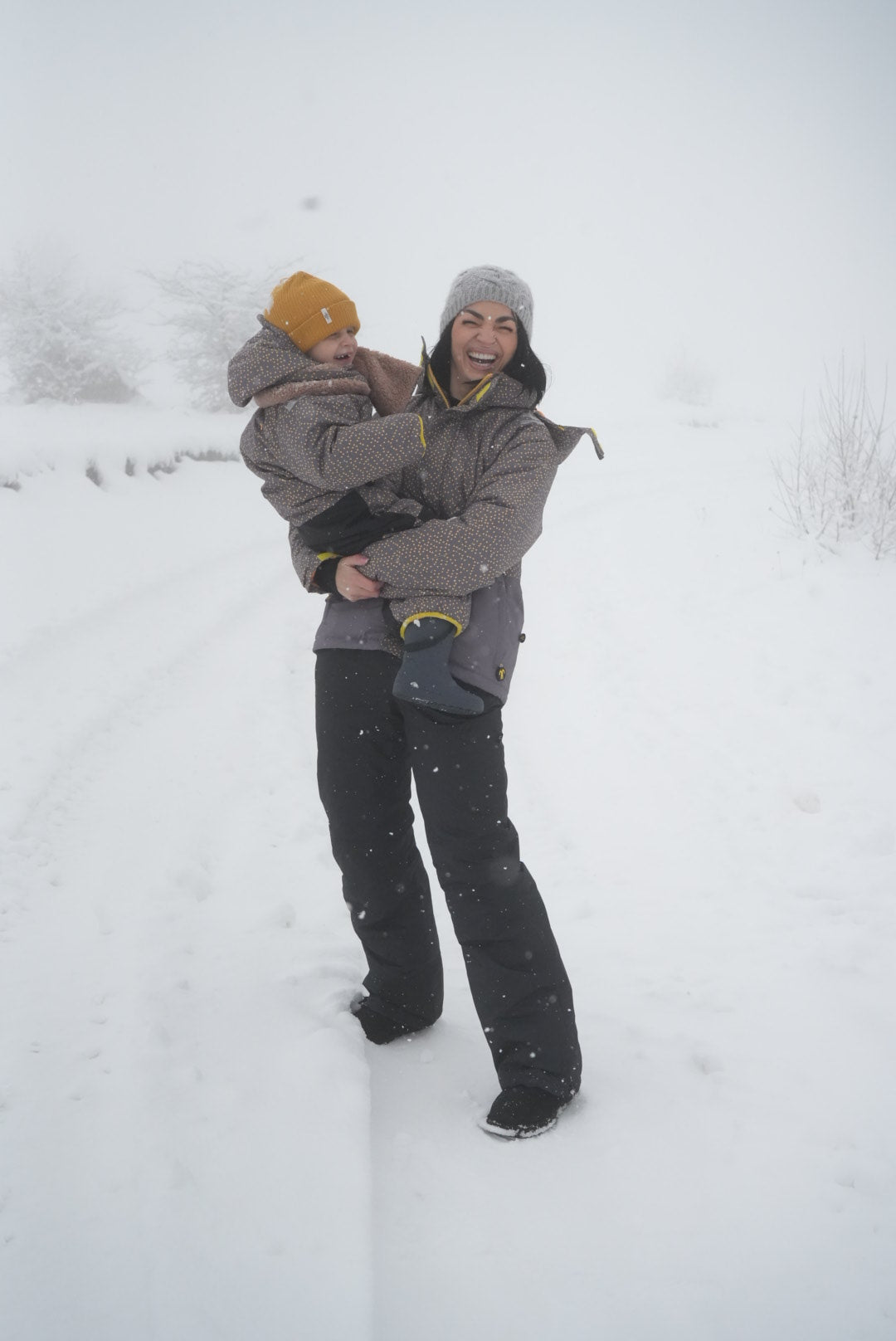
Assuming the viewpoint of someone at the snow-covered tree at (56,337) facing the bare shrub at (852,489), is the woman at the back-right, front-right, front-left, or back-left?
front-right

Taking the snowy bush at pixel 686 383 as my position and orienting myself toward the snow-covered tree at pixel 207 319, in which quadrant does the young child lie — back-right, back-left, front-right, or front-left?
front-left

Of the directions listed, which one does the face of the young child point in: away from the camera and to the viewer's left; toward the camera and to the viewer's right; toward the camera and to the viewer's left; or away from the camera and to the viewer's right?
toward the camera and to the viewer's right

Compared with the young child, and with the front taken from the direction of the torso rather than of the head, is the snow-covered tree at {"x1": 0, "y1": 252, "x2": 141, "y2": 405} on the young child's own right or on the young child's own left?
on the young child's own left
